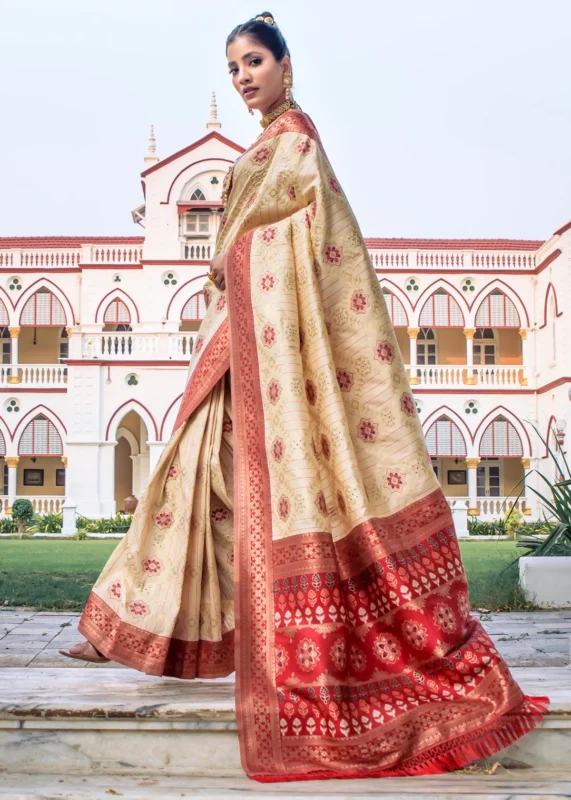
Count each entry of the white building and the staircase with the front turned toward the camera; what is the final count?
2

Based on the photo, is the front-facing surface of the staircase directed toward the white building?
no

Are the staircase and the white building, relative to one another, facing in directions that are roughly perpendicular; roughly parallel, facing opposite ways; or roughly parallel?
roughly parallel

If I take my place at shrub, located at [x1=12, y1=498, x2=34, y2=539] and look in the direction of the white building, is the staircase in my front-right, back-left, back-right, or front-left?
back-right

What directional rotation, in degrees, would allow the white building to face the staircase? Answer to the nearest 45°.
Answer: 0° — it already faces it

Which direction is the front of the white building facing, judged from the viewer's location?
facing the viewer

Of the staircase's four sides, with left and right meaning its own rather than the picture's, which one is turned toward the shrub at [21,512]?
back
